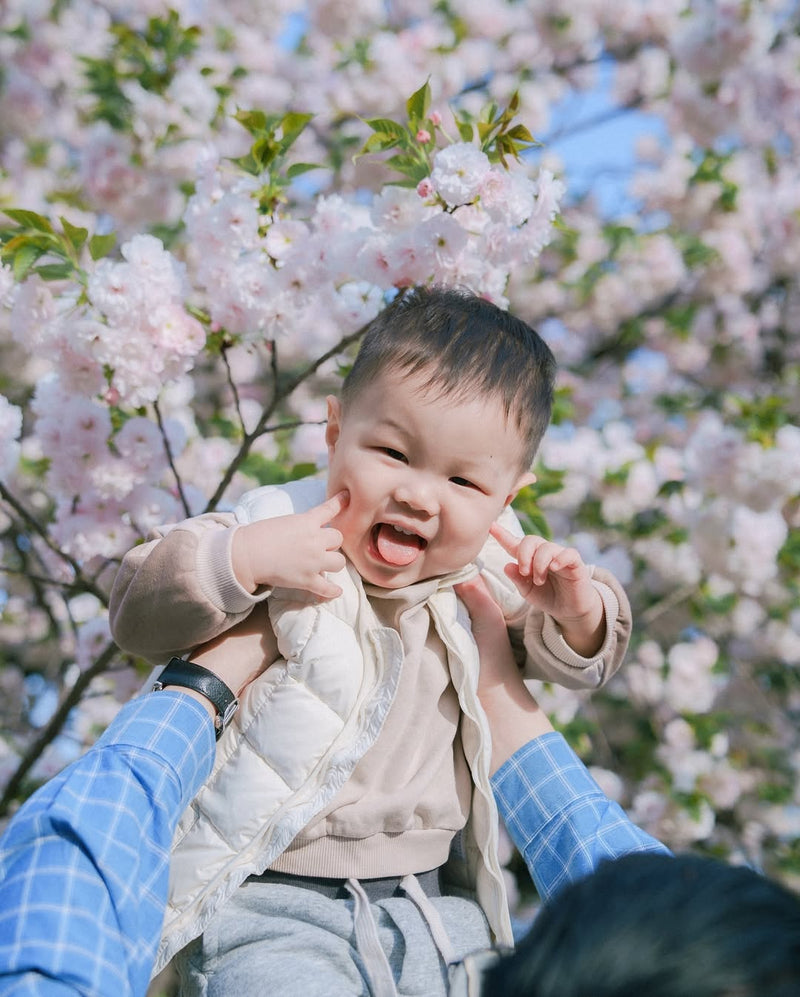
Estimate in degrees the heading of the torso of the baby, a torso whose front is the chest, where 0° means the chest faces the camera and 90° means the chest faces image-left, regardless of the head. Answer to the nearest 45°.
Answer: approximately 0°
